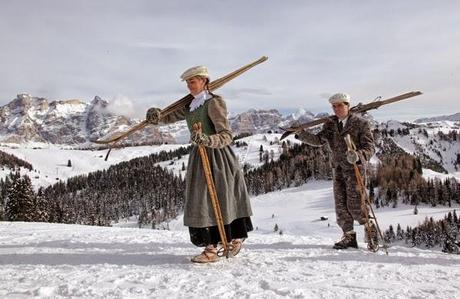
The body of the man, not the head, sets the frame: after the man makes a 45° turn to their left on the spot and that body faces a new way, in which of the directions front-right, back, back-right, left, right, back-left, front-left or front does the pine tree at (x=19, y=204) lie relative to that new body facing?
back-right

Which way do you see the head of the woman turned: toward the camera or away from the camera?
toward the camera

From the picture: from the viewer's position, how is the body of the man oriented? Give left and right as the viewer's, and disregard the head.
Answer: facing the viewer and to the left of the viewer
